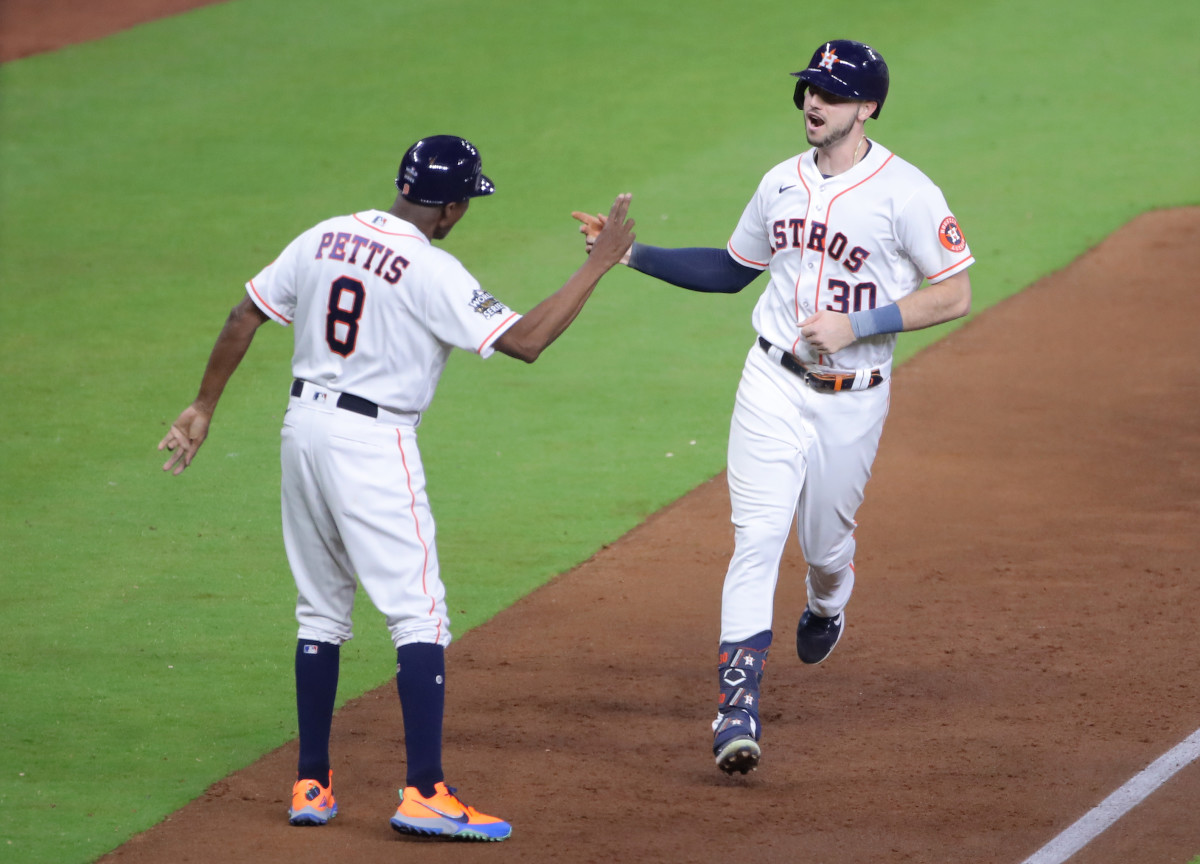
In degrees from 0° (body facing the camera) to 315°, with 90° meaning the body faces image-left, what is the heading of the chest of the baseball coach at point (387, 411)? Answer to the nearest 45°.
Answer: approximately 225°

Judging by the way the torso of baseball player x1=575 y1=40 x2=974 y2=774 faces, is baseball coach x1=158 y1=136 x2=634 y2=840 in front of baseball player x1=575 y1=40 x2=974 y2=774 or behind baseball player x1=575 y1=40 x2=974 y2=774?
in front

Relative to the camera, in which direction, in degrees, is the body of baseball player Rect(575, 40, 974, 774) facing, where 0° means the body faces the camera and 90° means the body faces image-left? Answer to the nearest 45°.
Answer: approximately 45°

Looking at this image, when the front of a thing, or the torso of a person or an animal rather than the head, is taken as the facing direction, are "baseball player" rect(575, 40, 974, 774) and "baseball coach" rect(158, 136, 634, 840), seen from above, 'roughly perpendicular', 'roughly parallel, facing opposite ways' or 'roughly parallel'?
roughly parallel, facing opposite ways

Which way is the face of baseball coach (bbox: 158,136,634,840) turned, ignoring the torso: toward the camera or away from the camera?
away from the camera

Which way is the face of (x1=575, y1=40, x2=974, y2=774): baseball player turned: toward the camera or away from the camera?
toward the camera

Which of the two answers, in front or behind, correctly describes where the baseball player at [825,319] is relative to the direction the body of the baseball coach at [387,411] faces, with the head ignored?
in front
